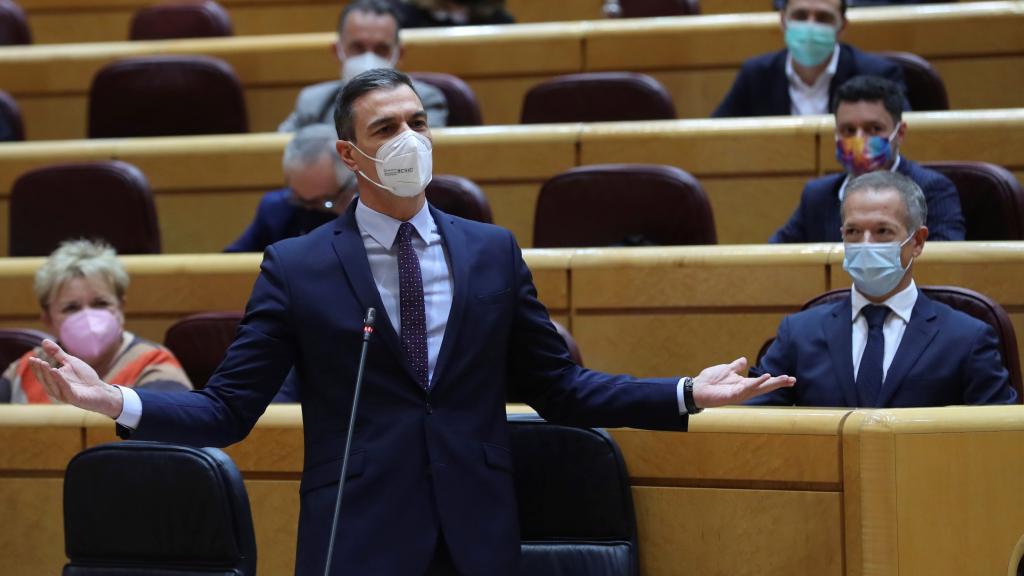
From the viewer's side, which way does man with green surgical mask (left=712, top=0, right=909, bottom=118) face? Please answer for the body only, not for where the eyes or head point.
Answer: toward the camera

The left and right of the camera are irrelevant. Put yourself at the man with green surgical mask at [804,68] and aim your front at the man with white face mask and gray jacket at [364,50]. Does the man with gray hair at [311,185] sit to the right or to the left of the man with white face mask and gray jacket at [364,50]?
left

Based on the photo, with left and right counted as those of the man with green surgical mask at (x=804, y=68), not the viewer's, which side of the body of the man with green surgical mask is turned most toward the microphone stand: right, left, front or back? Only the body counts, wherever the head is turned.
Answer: front

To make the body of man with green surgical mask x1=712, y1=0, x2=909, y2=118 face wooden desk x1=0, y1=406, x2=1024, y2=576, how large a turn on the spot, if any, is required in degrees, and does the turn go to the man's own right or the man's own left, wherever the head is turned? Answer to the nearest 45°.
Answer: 0° — they already face it

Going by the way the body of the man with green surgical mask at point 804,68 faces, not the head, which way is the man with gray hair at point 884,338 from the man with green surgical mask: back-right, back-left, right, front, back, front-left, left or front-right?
front

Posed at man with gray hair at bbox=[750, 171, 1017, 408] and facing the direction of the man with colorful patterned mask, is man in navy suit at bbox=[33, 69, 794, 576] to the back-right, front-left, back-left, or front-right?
back-left

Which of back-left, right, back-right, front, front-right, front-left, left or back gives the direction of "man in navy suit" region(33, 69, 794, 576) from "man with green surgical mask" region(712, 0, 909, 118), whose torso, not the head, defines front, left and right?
front

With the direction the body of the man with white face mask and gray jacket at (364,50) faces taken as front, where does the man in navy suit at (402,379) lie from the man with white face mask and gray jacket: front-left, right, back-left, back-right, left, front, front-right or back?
front
